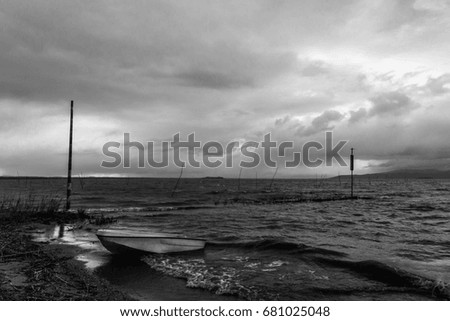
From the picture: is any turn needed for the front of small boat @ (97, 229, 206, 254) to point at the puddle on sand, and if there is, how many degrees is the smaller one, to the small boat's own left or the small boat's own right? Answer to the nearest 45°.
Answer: approximately 45° to the small boat's own right

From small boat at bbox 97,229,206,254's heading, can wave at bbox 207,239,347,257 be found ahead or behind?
behind

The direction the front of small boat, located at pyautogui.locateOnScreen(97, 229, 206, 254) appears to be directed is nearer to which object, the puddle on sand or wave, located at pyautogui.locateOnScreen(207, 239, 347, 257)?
the puddle on sand

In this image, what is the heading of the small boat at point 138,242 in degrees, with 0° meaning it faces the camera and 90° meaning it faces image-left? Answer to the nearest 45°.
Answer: approximately 90°

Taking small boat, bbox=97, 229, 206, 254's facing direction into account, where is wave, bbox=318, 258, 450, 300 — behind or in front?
behind

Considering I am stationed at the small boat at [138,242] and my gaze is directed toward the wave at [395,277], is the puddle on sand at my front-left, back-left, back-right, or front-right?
back-left

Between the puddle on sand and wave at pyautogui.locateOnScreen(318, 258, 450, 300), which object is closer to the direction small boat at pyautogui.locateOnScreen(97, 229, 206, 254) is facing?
the puddle on sand
